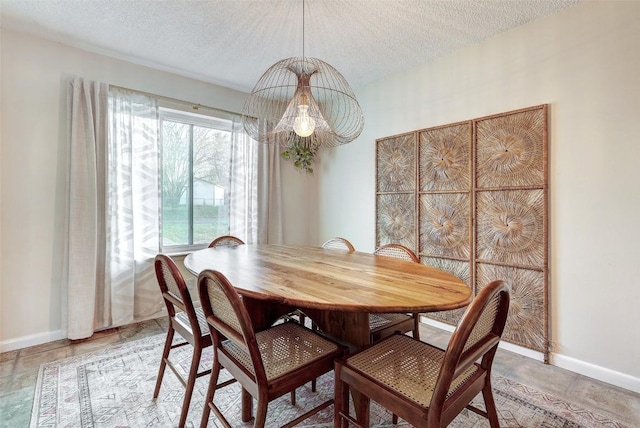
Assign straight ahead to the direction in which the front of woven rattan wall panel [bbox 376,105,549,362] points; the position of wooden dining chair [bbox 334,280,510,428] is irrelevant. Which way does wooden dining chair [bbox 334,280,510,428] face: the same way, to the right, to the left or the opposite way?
to the right

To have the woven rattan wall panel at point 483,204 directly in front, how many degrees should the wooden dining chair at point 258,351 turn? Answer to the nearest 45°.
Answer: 0° — it already faces it

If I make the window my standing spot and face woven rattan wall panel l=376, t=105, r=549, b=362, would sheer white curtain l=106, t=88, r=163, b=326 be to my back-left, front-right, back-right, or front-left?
back-right

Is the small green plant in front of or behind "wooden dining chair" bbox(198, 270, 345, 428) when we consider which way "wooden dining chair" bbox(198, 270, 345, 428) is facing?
in front

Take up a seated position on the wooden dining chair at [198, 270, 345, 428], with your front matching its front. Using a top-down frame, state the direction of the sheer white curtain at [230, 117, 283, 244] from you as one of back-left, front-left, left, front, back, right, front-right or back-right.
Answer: front-left

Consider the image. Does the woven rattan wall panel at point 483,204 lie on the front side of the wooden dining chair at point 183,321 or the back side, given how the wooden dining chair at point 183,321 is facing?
on the front side

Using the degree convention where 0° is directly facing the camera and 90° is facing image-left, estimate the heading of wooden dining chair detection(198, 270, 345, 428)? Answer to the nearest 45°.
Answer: approximately 225°

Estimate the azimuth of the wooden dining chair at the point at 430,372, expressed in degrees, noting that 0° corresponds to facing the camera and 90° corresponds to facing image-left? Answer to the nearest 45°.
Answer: approximately 135°

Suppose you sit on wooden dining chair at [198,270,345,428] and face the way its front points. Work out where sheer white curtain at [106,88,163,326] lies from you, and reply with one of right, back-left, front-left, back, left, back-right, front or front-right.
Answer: left

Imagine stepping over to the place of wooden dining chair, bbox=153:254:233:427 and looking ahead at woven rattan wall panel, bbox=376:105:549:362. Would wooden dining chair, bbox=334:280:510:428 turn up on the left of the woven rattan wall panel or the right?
right

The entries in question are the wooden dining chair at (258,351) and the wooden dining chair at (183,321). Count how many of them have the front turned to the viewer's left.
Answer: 0

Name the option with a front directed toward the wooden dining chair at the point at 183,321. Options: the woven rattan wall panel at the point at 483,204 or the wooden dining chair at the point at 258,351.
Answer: the woven rattan wall panel

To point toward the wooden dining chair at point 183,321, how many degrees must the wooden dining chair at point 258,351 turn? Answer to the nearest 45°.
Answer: approximately 90° to its left

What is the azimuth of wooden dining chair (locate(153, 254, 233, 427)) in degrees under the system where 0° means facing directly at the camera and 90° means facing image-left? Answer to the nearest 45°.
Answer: approximately 225°
